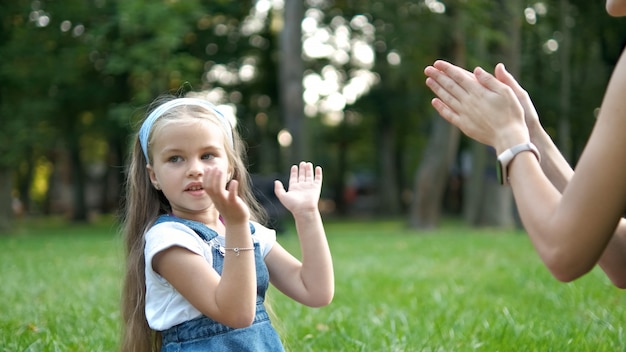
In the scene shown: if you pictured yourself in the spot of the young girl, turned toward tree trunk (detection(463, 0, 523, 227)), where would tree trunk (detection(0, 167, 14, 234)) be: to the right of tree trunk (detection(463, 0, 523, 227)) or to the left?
left

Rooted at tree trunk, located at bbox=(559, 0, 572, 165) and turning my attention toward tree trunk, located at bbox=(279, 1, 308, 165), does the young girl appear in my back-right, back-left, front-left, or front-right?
front-left

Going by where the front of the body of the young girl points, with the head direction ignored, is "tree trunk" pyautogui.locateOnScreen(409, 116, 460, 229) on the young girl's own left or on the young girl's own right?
on the young girl's own left

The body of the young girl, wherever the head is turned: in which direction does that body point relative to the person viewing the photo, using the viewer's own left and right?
facing the viewer and to the right of the viewer

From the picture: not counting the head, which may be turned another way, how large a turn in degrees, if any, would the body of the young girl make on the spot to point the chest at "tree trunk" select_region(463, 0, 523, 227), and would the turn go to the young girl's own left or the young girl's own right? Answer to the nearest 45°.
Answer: approximately 90° to the young girl's own left

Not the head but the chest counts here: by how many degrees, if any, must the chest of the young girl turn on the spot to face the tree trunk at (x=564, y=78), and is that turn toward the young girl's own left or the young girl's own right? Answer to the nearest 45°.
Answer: approximately 90° to the young girl's own left

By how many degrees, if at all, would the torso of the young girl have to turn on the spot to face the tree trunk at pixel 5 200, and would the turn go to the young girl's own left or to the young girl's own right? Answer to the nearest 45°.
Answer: approximately 135° to the young girl's own left

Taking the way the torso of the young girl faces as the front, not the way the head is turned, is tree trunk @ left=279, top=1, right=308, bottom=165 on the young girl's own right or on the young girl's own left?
on the young girl's own left
